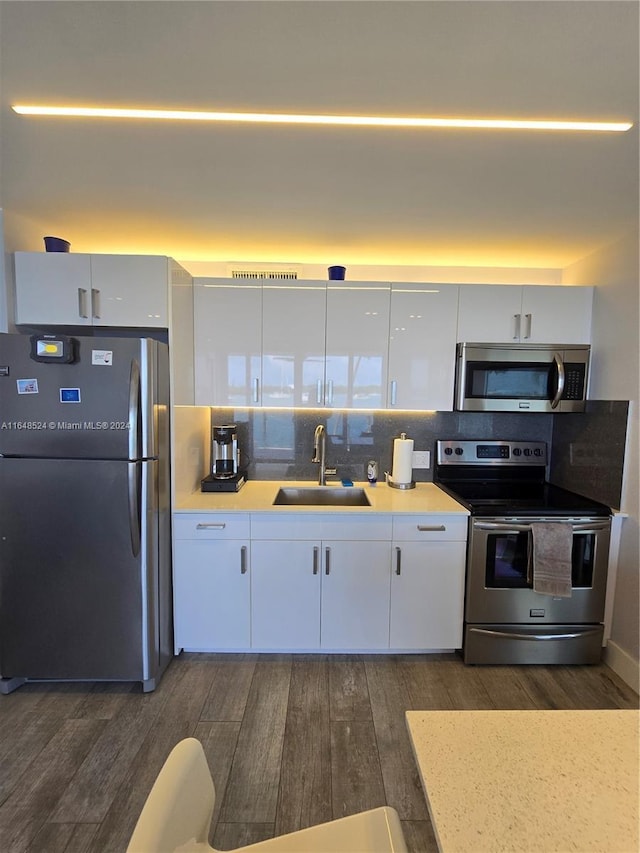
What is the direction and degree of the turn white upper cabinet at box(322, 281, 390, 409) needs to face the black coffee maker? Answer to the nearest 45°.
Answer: approximately 90° to its right

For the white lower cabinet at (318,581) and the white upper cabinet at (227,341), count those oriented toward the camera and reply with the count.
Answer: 2

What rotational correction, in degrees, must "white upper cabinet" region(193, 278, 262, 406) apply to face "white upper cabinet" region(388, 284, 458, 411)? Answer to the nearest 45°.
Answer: approximately 90° to its left

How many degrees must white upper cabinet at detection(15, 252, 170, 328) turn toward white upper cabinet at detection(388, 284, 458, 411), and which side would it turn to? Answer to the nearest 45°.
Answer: approximately 90° to its left

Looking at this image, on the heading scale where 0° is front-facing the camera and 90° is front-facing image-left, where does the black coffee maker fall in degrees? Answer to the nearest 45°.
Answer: approximately 0°

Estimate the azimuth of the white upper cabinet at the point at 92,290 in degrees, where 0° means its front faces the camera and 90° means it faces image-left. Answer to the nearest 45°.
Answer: approximately 0°

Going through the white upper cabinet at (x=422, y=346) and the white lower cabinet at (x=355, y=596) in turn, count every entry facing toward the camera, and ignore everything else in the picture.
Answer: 2
